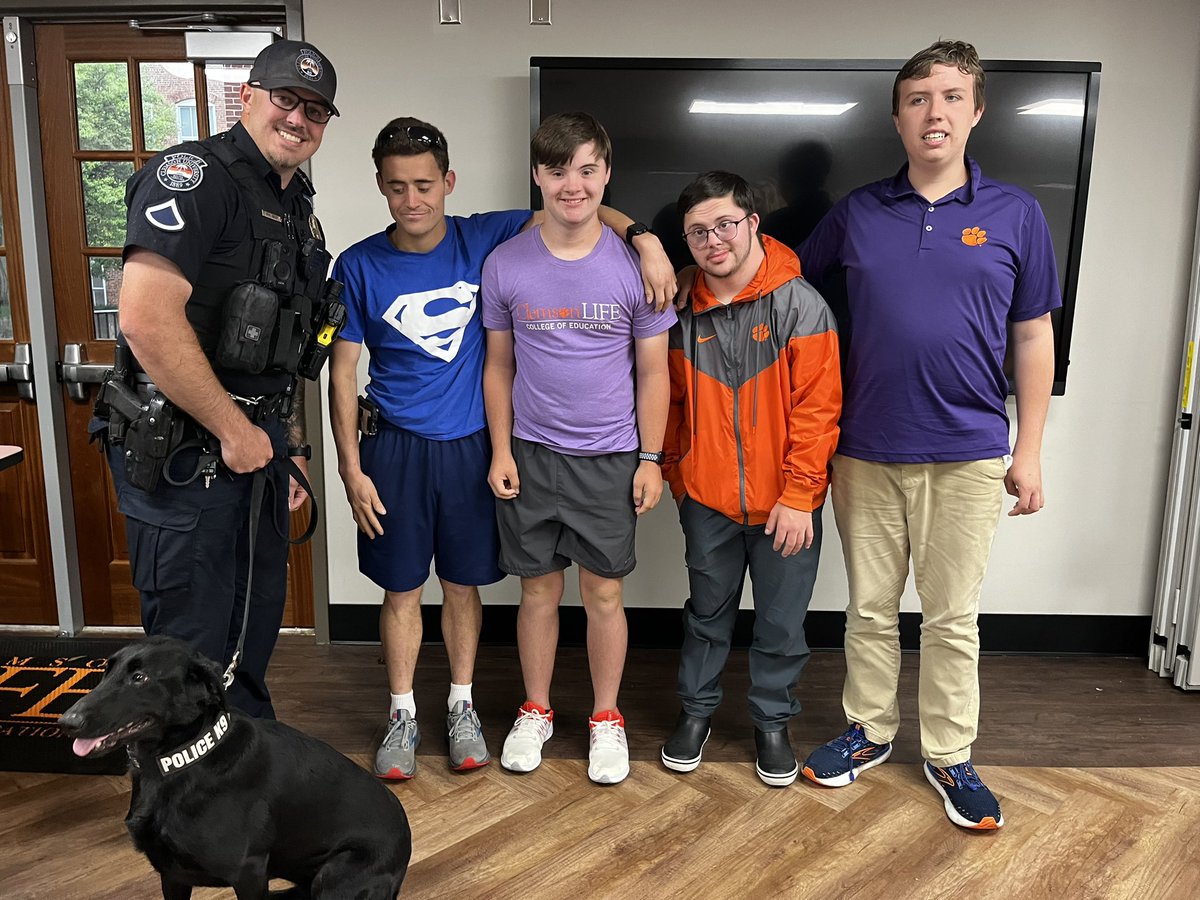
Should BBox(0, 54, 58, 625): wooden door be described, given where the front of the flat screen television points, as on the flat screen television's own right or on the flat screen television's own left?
on the flat screen television's own right

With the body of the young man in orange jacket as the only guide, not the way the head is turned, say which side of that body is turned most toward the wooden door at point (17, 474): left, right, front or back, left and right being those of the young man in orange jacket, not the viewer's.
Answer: right

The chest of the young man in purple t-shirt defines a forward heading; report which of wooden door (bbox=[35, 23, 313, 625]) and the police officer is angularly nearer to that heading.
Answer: the police officer

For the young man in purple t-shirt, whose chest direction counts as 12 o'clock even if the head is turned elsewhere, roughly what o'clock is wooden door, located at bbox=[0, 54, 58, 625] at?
The wooden door is roughly at 4 o'clock from the young man in purple t-shirt.

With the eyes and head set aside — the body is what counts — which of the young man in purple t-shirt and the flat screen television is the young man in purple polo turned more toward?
the young man in purple t-shirt

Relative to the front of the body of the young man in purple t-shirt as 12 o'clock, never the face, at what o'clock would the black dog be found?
The black dog is roughly at 1 o'clock from the young man in purple t-shirt.

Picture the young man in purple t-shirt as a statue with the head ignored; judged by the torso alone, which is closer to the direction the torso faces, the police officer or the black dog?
the black dog
